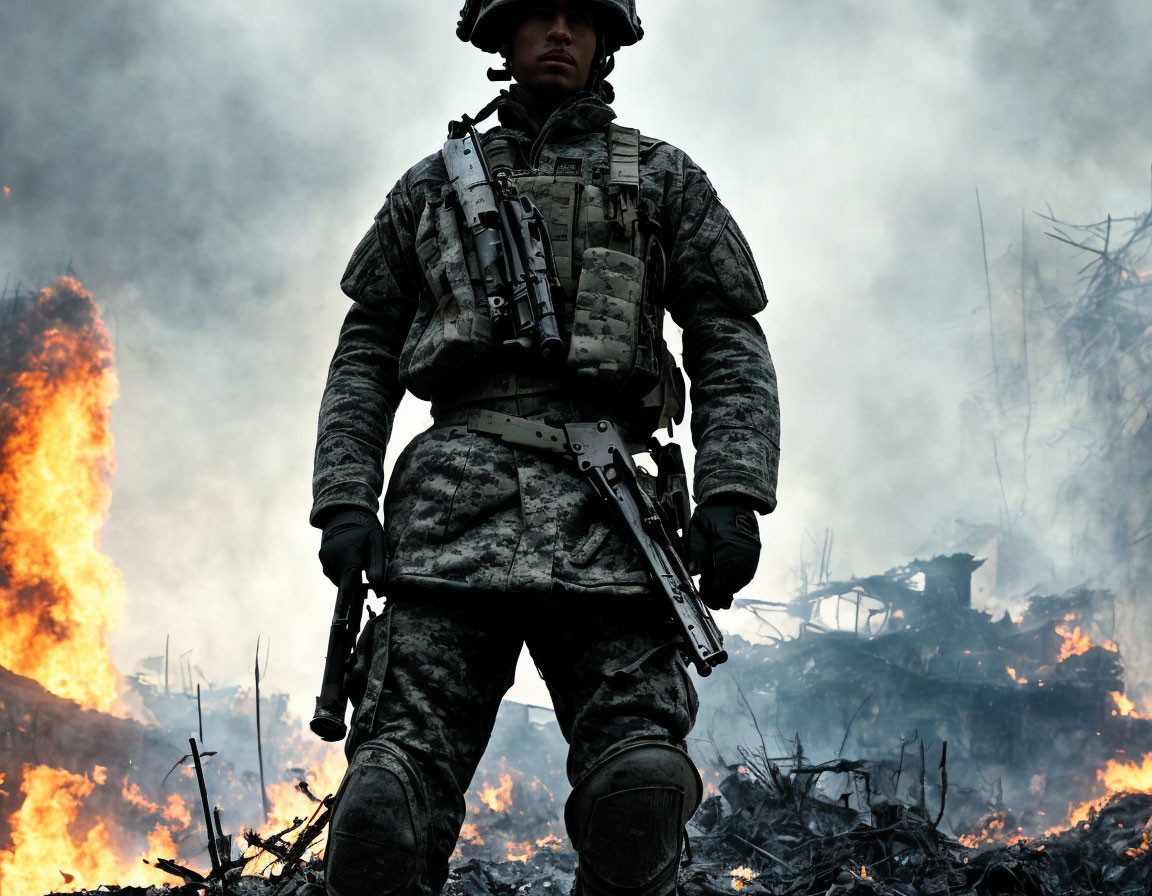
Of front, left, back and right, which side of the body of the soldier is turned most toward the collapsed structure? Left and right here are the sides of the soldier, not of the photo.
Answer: back

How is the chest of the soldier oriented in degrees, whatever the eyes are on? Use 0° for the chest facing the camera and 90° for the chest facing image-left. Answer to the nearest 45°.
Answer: approximately 0°
